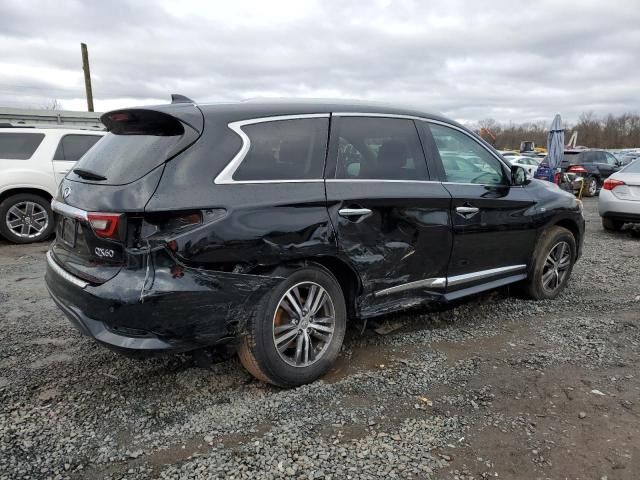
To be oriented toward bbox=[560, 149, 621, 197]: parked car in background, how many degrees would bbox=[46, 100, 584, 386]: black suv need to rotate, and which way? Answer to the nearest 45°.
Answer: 0° — it already faces it

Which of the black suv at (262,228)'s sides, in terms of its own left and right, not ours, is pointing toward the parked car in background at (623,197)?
front

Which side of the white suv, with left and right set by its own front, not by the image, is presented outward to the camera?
right

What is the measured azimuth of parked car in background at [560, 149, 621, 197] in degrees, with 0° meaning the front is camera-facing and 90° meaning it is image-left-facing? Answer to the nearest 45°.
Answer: approximately 225°

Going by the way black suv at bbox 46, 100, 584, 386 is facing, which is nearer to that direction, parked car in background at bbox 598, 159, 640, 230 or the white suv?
the parked car in background

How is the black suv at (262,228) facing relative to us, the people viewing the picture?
facing away from the viewer and to the right of the viewer

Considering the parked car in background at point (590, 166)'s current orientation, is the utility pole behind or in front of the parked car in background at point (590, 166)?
behind

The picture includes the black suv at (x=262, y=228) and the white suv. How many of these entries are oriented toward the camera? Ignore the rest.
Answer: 0
